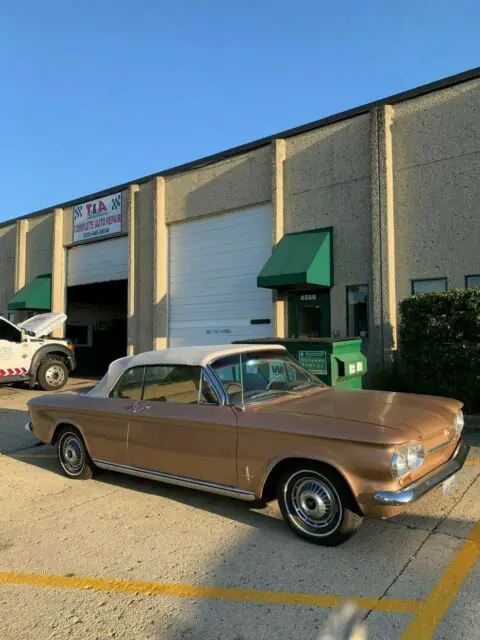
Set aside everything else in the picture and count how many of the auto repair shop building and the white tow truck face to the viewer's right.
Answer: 1

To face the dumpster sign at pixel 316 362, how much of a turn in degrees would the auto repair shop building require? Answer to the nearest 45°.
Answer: approximately 45° to its left

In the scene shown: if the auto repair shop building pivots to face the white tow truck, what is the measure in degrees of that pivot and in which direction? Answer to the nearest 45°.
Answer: approximately 45° to its right

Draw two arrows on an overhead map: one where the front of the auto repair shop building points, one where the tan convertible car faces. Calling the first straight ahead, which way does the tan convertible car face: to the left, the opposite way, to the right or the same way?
to the left

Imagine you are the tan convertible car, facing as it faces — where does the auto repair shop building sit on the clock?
The auto repair shop building is roughly at 8 o'clock from the tan convertible car.

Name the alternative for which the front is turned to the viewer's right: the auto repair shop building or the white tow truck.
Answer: the white tow truck

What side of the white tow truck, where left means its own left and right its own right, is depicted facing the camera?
right

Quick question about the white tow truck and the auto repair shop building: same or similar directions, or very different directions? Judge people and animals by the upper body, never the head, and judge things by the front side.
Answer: very different directions

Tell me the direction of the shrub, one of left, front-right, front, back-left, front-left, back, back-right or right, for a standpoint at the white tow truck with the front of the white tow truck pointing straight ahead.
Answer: front-right

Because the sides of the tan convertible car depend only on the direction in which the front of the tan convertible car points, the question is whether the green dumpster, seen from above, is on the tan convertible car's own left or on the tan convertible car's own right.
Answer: on the tan convertible car's own left

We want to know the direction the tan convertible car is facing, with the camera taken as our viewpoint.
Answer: facing the viewer and to the right of the viewer

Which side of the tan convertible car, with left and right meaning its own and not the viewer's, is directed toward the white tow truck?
back
